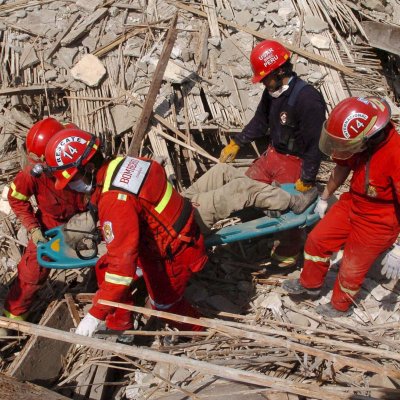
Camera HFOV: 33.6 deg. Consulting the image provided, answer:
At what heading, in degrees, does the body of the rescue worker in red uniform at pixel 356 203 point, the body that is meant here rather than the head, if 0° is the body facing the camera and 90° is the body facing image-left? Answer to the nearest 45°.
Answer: approximately 45°

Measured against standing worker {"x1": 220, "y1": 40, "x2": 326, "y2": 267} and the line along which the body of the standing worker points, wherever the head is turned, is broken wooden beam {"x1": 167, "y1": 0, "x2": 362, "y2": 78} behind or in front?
behind

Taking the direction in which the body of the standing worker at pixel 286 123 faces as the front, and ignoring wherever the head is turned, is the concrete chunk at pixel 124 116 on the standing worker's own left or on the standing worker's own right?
on the standing worker's own right

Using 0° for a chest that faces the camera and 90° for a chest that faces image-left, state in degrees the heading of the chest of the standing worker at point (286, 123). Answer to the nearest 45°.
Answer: approximately 45°

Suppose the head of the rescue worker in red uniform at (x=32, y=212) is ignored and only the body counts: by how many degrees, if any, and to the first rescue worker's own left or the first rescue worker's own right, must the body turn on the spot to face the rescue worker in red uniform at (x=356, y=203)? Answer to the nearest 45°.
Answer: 0° — they already face them

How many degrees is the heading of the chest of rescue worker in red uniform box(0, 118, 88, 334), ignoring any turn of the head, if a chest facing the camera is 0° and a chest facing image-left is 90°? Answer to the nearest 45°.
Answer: approximately 315°

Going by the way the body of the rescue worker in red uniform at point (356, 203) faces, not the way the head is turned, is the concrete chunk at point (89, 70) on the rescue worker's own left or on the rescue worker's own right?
on the rescue worker's own right

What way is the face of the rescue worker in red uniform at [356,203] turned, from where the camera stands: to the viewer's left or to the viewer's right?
to the viewer's left

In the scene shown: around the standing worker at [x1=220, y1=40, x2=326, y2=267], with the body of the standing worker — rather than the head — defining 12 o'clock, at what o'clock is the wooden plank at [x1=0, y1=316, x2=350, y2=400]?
The wooden plank is roughly at 11 o'clock from the standing worker.
